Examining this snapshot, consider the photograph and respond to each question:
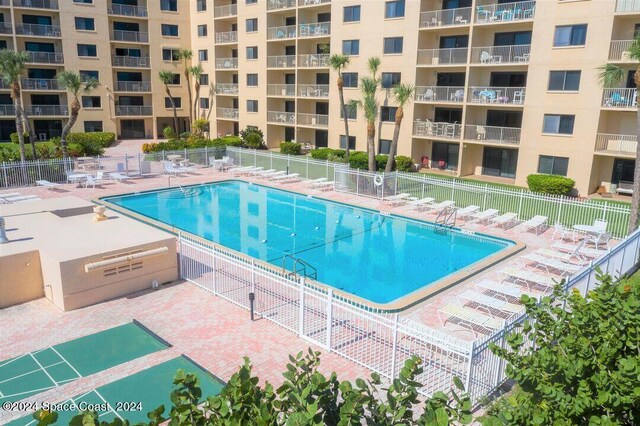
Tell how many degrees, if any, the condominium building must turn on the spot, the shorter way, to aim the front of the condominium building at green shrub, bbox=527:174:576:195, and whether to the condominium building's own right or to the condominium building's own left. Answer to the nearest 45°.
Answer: approximately 90° to the condominium building's own left

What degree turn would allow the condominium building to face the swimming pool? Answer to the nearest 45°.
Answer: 0° — it already faces it

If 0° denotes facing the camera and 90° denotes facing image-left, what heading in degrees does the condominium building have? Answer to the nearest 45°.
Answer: approximately 45°

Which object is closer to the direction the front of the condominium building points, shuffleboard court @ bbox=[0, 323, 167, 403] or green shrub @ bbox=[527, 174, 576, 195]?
the shuffleboard court

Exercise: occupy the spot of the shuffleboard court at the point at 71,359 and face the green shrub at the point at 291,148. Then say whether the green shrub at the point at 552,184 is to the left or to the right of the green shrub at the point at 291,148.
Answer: right
